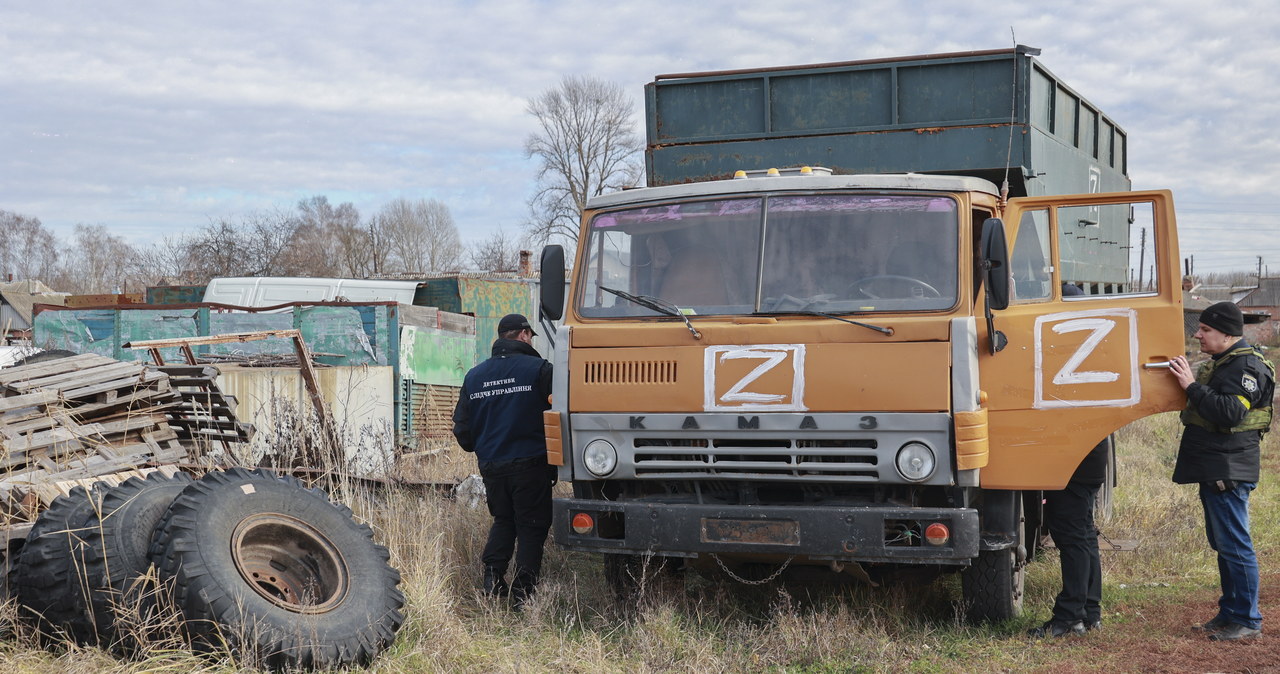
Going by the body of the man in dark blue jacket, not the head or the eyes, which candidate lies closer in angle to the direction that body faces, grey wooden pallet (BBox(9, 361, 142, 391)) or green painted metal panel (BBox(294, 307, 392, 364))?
the green painted metal panel

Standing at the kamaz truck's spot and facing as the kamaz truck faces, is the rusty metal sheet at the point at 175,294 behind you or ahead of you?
behind

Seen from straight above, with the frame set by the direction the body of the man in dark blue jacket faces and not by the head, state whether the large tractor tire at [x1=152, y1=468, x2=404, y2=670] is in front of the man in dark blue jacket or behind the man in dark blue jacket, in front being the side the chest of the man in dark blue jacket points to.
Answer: behind

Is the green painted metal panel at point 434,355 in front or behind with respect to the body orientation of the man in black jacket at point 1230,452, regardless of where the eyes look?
in front

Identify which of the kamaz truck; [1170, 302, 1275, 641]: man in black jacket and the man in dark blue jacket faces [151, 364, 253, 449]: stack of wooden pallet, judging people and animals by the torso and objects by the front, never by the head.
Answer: the man in black jacket

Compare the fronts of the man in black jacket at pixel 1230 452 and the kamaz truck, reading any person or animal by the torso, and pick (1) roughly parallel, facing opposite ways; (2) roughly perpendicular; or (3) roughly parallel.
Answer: roughly perpendicular

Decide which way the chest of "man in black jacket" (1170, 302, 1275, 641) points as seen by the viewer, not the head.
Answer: to the viewer's left

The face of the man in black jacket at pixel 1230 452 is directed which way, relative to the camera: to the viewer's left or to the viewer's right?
to the viewer's left

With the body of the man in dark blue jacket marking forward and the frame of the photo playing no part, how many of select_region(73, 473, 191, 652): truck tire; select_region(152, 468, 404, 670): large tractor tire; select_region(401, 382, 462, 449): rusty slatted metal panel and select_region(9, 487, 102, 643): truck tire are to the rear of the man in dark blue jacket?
3

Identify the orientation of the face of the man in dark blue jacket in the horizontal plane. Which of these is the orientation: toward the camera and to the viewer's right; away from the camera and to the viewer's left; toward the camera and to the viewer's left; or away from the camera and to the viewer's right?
away from the camera and to the viewer's right

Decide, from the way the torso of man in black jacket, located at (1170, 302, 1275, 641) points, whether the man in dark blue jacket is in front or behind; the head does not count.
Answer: in front

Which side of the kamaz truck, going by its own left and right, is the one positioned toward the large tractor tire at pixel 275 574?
front

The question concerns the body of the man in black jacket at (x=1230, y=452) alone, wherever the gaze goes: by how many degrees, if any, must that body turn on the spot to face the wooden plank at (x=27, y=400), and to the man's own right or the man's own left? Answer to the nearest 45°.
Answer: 0° — they already face it
